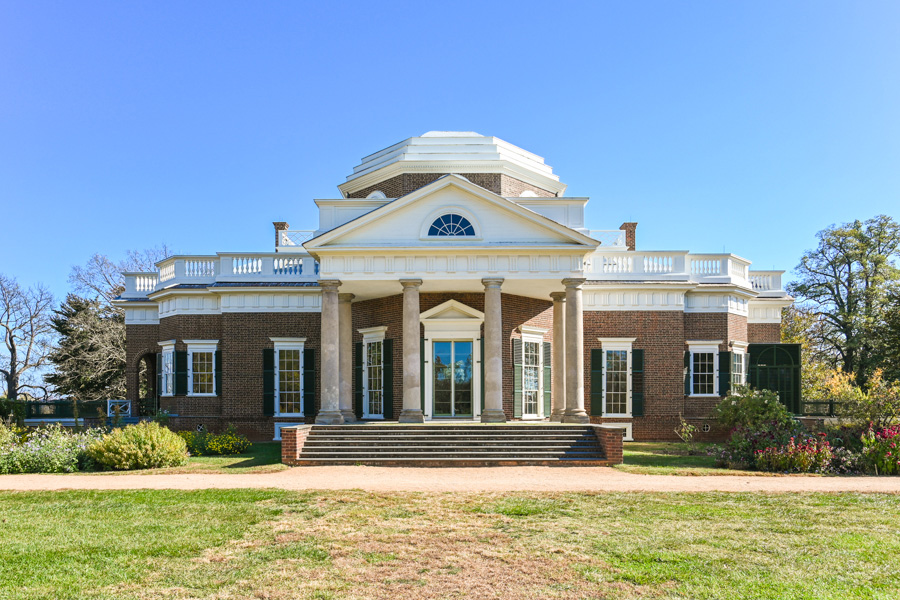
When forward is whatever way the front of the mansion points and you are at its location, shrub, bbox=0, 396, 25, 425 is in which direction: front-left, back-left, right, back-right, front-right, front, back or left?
right

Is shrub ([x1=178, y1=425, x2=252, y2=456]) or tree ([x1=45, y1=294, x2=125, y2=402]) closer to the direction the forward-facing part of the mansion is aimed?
the shrub

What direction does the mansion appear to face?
toward the camera

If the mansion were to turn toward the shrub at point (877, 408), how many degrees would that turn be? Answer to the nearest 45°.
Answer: approximately 45° to its left
